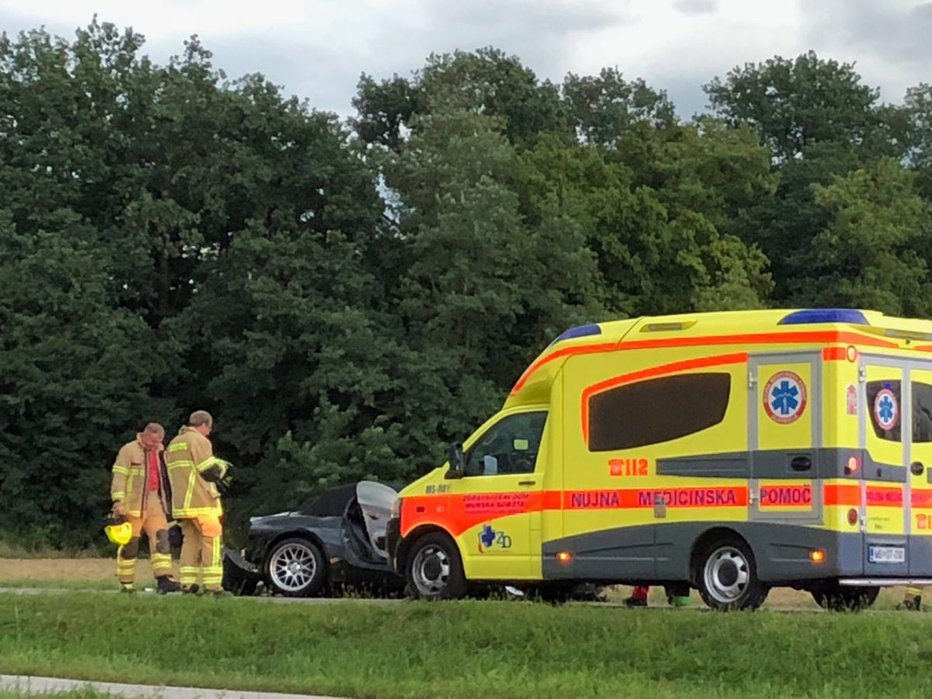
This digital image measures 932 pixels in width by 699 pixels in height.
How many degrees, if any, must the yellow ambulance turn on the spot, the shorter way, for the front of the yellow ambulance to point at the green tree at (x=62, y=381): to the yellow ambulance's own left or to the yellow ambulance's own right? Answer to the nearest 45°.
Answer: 0° — it already faces it

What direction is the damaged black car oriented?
to the viewer's right

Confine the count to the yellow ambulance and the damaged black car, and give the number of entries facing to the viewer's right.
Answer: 1

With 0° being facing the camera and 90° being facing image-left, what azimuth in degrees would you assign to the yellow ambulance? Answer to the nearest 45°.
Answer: approximately 135°

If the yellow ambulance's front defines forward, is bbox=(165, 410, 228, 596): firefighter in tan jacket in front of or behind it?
in front

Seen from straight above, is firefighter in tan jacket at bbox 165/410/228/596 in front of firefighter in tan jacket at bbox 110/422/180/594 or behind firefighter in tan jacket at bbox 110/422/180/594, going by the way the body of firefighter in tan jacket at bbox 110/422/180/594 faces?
in front

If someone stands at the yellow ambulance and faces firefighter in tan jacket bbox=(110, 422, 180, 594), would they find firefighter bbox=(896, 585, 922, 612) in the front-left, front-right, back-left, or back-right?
back-right

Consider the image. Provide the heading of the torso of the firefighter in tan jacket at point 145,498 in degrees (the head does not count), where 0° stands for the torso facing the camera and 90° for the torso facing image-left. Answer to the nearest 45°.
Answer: approximately 315°
